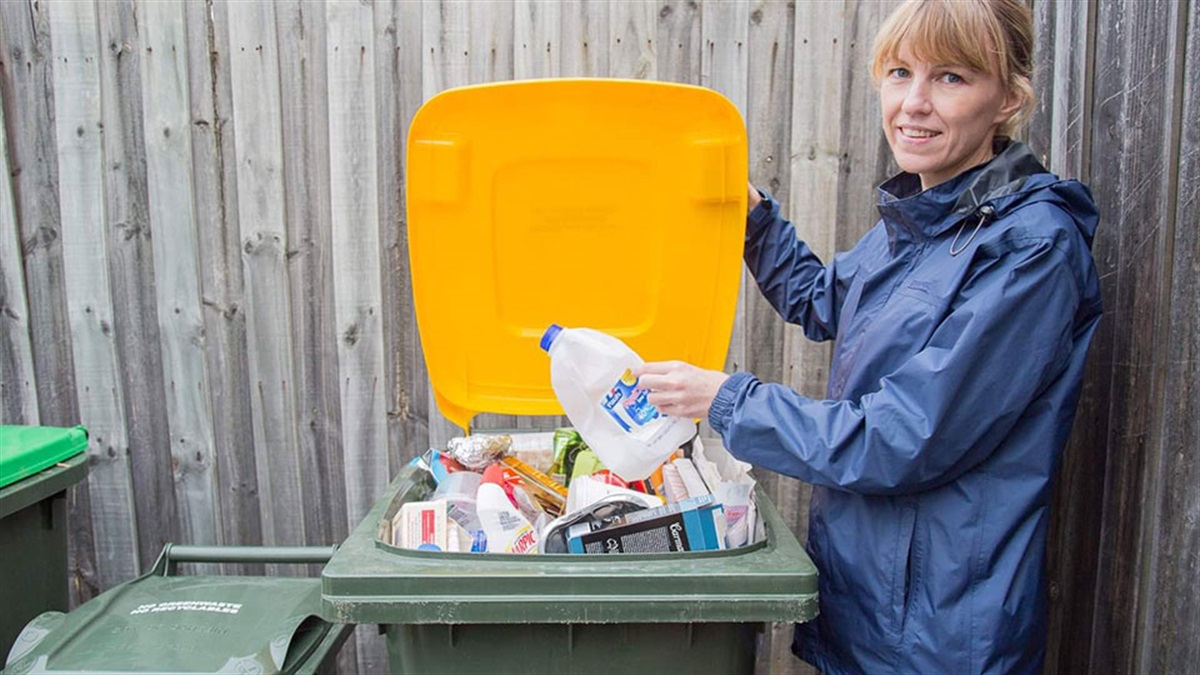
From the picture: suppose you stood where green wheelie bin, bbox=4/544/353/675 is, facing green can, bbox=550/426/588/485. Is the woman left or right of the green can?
right

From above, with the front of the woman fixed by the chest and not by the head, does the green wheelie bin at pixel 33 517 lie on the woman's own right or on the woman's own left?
on the woman's own right

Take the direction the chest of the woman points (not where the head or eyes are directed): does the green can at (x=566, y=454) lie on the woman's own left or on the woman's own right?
on the woman's own right

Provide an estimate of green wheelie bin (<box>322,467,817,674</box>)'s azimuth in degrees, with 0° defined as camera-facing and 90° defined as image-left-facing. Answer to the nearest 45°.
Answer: approximately 0°

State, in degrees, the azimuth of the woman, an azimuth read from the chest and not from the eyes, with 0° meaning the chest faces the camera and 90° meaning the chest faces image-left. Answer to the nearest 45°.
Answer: approximately 45°
